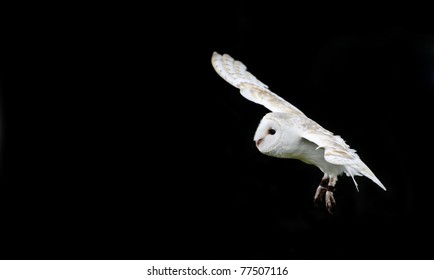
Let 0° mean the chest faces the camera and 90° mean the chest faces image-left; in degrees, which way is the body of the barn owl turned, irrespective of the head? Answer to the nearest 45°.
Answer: approximately 90°
